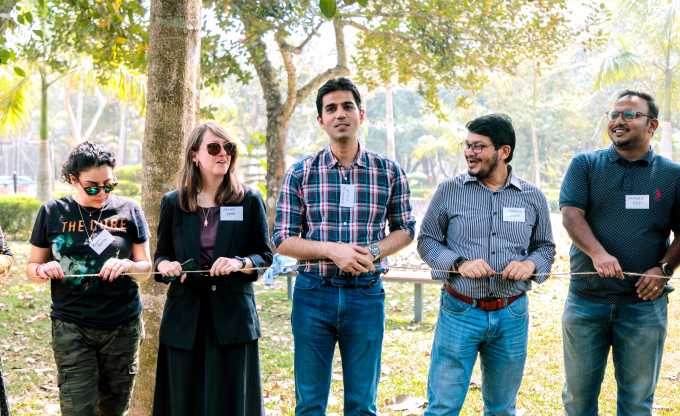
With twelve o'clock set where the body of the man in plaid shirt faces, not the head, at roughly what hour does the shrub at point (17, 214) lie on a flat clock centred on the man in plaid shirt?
The shrub is roughly at 5 o'clock from the man in plaid shirt.

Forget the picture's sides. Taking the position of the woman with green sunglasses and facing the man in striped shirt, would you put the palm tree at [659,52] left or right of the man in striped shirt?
left

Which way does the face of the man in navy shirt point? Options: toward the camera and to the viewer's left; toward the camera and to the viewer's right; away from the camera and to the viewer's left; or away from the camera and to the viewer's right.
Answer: toward the camera and to the viewer's left

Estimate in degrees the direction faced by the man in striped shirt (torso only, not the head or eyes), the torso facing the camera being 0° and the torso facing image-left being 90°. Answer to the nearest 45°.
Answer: approximately 0°

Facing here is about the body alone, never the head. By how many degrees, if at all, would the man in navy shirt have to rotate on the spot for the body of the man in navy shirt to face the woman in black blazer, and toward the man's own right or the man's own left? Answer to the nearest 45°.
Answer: approximately 45° to the man's own right

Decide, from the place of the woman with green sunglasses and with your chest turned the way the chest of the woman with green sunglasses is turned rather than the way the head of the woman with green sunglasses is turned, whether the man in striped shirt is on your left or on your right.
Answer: on your left

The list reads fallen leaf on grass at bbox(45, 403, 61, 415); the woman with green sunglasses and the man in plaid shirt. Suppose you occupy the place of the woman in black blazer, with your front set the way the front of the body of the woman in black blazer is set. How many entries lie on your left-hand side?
1

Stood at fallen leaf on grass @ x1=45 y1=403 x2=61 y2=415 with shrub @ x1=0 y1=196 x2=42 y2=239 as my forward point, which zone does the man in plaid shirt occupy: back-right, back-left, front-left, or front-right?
back-right

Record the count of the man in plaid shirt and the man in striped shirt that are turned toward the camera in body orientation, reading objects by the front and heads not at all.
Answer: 2

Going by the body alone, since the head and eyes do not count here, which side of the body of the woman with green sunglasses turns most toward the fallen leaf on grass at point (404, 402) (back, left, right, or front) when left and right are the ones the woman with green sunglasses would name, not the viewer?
left

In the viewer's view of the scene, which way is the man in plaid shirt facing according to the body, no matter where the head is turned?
toward the camera

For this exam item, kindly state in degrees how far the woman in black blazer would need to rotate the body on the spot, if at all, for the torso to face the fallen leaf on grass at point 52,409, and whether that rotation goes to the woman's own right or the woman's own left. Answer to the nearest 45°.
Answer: approximately 135° to the woman's own right

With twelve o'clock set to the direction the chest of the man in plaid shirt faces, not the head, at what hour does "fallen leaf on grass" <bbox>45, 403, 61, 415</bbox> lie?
The fallen leaf on grass is roughly at 4 o'clock from the man in plaid shirt.

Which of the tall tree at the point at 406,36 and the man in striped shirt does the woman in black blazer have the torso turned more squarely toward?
the man in striped shirt

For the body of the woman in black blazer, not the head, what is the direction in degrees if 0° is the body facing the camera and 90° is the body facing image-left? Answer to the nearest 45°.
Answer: approximately 0°

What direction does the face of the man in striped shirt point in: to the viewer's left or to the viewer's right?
to the viewer's left

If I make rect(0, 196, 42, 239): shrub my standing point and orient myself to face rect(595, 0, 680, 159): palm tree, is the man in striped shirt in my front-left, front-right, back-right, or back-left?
front-right

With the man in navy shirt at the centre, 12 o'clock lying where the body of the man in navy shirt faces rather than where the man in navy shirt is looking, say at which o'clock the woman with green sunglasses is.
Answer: The woman with green sunglasses is roughly at 2 o'clock from the man in navy shirt.

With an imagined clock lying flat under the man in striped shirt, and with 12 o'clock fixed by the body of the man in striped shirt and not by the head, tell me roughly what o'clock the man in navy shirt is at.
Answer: The man in navy shirt is roughly at 8 o'clock from the man in striped shirt.
